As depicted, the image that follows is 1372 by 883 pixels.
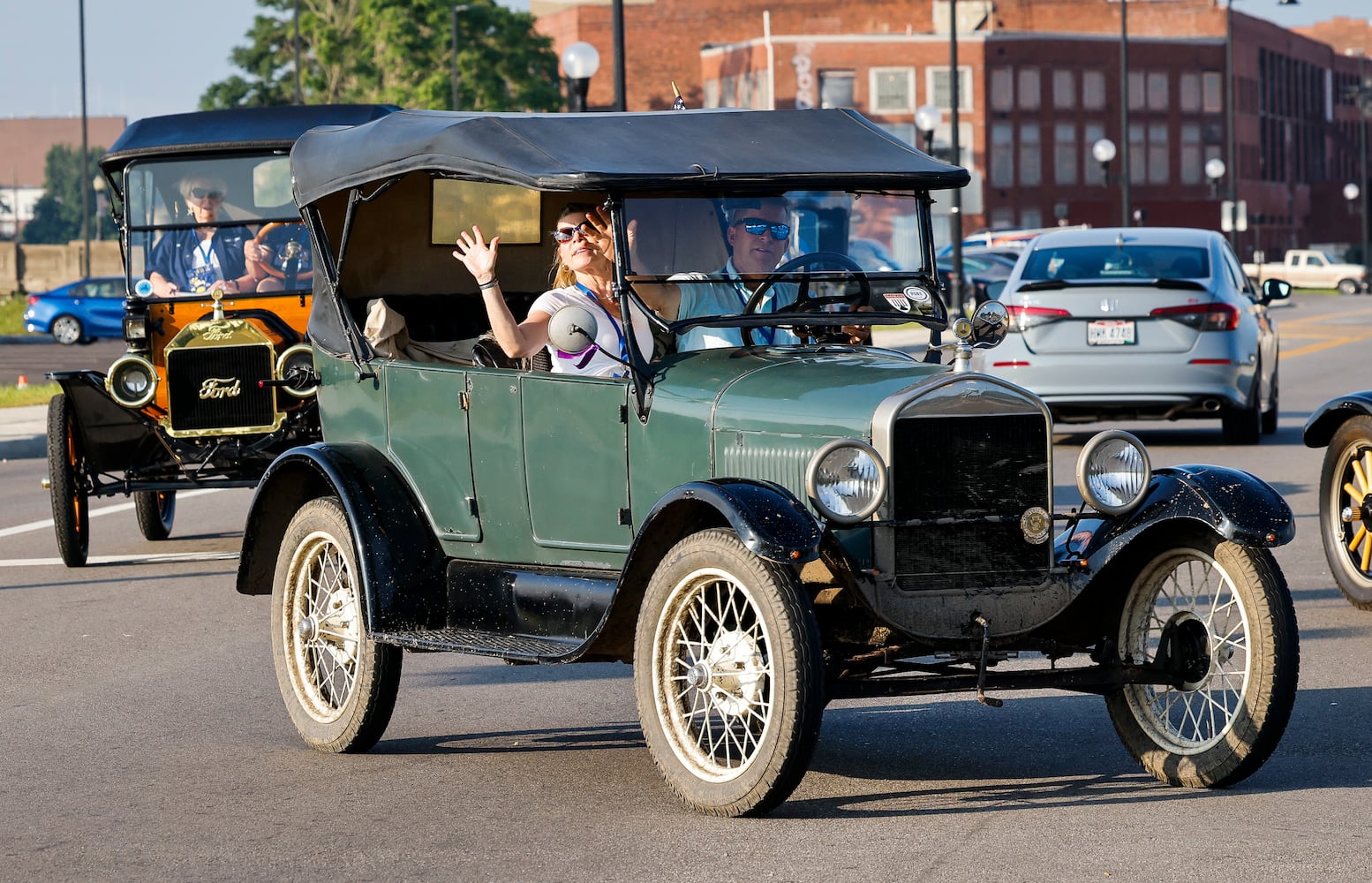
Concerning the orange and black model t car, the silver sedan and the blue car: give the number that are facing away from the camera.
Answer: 1

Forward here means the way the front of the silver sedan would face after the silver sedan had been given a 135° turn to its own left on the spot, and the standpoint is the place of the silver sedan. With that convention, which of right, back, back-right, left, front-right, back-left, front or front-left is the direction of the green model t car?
front-left

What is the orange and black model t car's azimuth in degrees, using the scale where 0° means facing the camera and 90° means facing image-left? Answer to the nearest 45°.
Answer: approximately 0°

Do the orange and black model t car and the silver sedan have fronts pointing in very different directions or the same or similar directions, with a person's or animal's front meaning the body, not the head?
very different directions

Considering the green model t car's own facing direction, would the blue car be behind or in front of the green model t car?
behind

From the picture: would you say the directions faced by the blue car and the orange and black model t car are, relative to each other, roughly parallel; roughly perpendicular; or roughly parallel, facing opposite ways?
roughly perpendicular

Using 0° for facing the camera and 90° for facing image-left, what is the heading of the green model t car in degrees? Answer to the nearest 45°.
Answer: approximately 315°

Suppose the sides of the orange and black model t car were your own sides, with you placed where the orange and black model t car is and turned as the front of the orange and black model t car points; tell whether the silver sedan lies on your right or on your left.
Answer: on your left

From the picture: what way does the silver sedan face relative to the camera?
away from the camera

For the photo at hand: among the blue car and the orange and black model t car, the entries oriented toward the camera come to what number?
1

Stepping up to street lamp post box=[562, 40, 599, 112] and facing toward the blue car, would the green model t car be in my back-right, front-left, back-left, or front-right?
back-left
